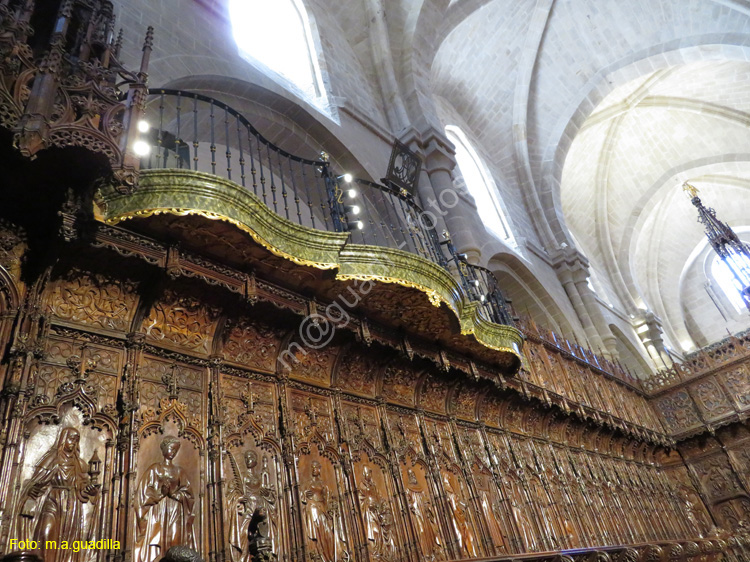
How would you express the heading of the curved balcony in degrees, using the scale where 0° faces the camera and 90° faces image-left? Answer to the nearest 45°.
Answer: approximately 315°

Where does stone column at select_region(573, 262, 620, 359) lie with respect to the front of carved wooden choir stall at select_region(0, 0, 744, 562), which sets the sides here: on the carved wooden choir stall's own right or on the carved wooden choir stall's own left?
on the carved wooden choir stall's own left

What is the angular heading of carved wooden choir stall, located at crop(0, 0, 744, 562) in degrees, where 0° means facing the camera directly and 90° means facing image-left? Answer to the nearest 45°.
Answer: approximately 315°

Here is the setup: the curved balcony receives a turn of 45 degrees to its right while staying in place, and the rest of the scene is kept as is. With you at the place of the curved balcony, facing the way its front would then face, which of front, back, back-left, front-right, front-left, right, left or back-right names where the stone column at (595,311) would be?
back-left
